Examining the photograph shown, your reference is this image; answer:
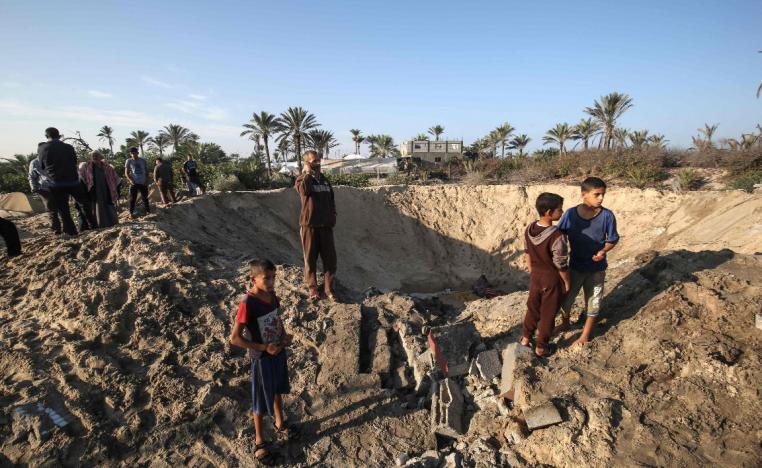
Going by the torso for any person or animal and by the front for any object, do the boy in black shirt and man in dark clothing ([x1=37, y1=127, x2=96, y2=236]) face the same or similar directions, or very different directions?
very different directions

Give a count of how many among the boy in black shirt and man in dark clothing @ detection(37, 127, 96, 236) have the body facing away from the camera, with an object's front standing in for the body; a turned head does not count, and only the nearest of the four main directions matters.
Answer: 1

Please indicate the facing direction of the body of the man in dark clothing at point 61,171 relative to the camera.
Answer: away from the camera

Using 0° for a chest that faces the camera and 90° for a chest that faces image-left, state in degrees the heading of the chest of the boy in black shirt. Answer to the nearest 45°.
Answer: approximately 315°

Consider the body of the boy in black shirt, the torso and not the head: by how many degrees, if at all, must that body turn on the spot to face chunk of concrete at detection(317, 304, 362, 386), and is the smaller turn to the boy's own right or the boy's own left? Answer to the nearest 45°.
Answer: approximately 90° to the boy's own left
